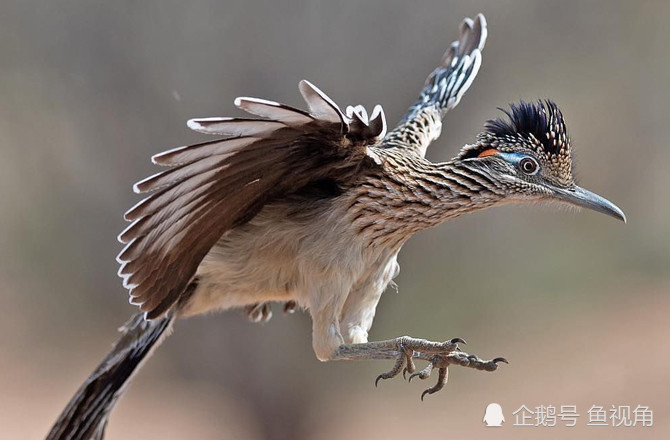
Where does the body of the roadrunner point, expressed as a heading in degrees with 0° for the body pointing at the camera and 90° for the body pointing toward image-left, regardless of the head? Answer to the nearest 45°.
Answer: approximately 270°
